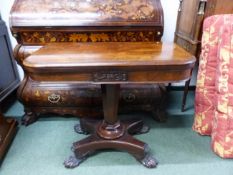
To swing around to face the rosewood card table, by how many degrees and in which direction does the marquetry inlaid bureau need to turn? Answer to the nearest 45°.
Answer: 0° — it already faces it

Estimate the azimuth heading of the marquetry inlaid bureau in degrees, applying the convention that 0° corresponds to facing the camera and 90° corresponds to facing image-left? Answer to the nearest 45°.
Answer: approximately 0°

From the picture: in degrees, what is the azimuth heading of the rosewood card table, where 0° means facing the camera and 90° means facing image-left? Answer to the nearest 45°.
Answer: approximately 0°

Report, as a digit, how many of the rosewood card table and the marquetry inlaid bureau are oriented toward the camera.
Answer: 2

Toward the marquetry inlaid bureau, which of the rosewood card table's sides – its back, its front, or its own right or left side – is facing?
back
